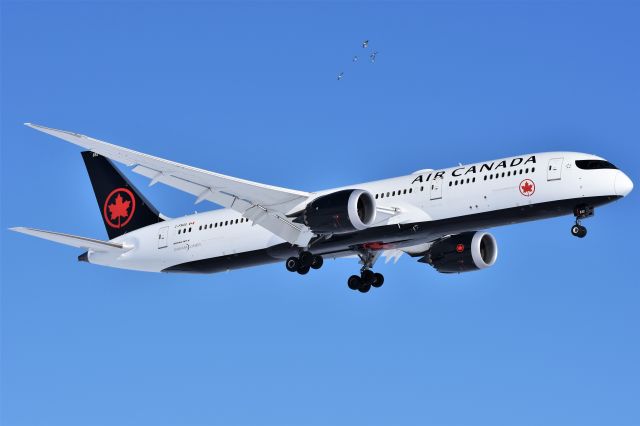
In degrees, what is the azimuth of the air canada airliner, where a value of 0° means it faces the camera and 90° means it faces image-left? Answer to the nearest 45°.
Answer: approximately 315°
